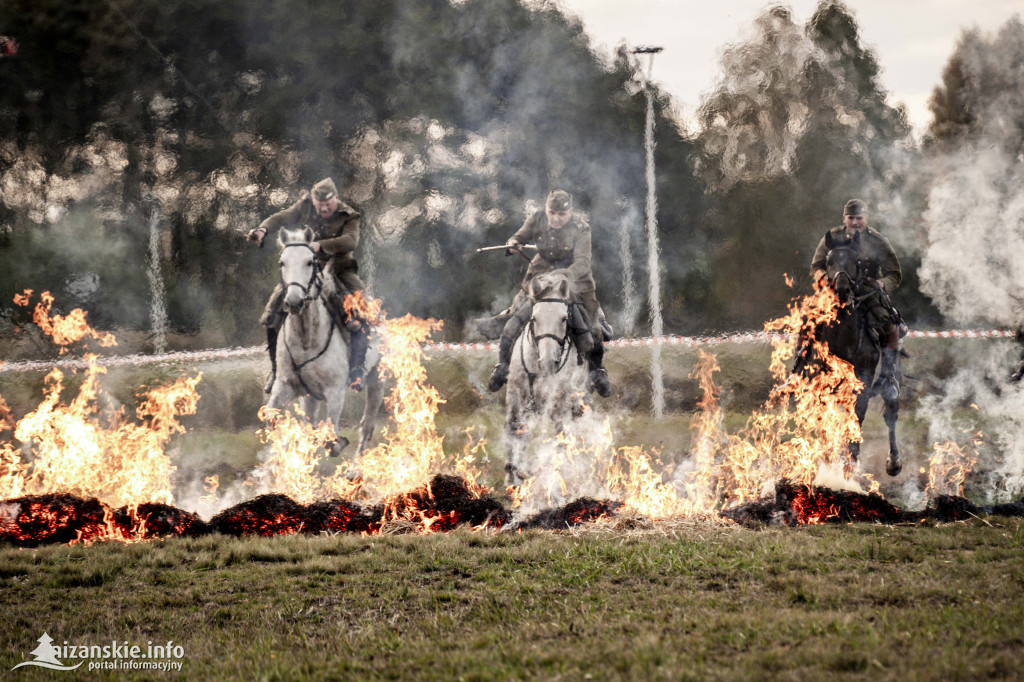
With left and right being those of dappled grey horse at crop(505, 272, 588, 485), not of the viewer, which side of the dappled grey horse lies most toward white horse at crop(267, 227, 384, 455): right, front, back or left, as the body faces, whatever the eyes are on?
right

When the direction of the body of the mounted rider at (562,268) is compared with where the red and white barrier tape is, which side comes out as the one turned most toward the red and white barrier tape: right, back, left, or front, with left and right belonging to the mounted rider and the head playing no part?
back

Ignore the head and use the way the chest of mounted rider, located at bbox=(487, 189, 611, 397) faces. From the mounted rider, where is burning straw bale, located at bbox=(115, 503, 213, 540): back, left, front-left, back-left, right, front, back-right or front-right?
front-right

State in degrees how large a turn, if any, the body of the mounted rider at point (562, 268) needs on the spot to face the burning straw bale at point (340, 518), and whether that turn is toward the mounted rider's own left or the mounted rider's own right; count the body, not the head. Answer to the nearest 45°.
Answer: approximately 45° to the mounted rider's own right

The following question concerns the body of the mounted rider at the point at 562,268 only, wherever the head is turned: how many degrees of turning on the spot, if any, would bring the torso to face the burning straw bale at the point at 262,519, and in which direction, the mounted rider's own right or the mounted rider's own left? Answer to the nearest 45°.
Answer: approximately 45° to the mounted rider's own right

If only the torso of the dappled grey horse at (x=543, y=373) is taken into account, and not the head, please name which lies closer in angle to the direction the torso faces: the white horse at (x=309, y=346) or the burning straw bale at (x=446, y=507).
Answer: the burning straw bale

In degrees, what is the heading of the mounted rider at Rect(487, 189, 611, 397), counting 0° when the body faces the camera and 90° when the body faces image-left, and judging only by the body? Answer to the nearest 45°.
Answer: approximately 0°

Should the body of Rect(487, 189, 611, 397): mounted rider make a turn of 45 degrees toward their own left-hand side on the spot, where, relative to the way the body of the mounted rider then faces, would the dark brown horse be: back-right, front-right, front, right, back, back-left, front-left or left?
front-left

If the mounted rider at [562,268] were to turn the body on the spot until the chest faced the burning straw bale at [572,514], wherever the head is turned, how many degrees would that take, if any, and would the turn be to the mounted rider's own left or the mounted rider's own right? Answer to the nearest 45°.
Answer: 0° — they already face it

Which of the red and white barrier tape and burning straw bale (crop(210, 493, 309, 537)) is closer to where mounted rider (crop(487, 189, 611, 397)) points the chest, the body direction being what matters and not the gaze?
the burning straw bale

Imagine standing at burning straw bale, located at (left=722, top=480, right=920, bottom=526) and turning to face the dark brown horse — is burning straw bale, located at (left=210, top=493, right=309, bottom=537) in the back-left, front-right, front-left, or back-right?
back-left

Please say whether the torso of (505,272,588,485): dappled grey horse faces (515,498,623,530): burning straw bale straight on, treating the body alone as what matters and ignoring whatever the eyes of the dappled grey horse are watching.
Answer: yes
